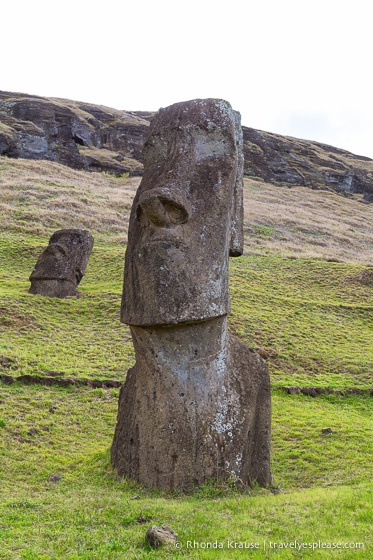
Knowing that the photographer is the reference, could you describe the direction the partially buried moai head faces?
facing the viewer and to the left of the viewer

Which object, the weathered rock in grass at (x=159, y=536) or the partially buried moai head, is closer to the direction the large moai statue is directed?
the weathered rock in grass

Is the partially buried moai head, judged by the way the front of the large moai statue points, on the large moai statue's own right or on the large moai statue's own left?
on the large moai statue's own right

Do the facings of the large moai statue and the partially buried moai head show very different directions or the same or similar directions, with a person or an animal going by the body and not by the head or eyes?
same or similar directions

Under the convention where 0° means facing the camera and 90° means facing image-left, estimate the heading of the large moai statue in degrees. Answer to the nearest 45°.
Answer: approximately 45°

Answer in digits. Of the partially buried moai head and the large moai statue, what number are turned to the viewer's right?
0

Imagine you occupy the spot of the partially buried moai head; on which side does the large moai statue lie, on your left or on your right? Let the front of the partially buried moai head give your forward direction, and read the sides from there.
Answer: on your left

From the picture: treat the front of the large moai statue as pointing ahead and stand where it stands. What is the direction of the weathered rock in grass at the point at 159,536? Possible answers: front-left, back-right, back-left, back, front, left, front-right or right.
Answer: front-left

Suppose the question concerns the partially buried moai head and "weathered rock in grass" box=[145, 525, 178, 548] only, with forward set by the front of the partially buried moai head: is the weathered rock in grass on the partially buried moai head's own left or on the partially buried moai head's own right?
on the partially buried moai head's own left
